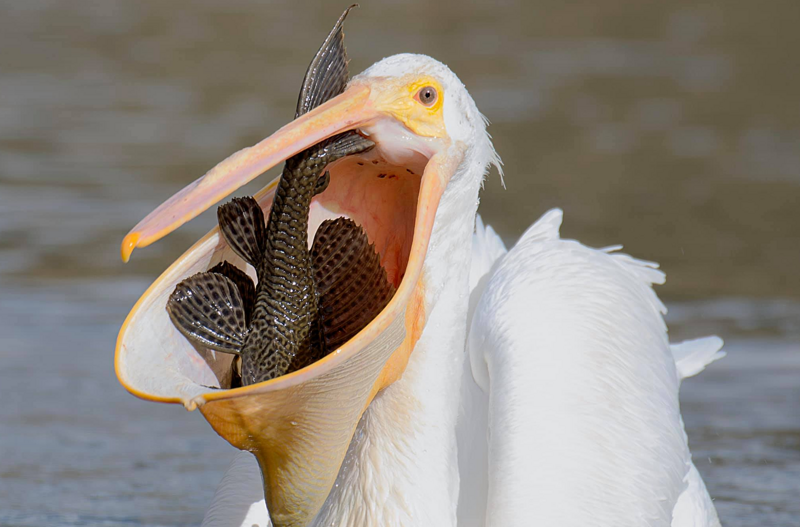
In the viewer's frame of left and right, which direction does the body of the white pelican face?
facing the viewer and to the left of the viewer
